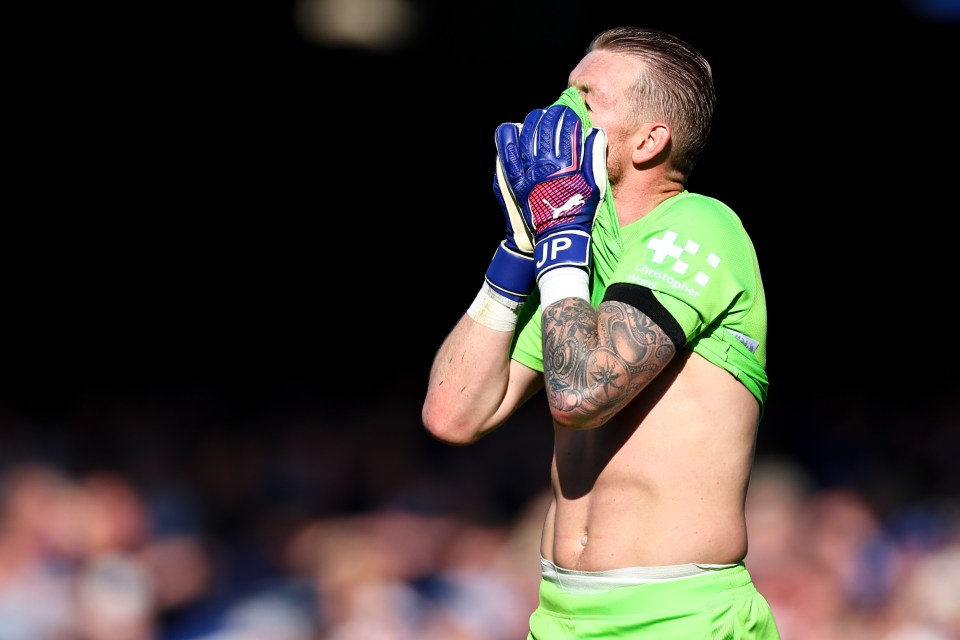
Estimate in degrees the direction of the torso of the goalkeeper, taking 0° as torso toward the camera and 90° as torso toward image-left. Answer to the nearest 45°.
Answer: approximately 45°

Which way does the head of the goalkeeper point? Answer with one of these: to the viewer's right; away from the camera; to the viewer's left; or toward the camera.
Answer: to the viewer's left
